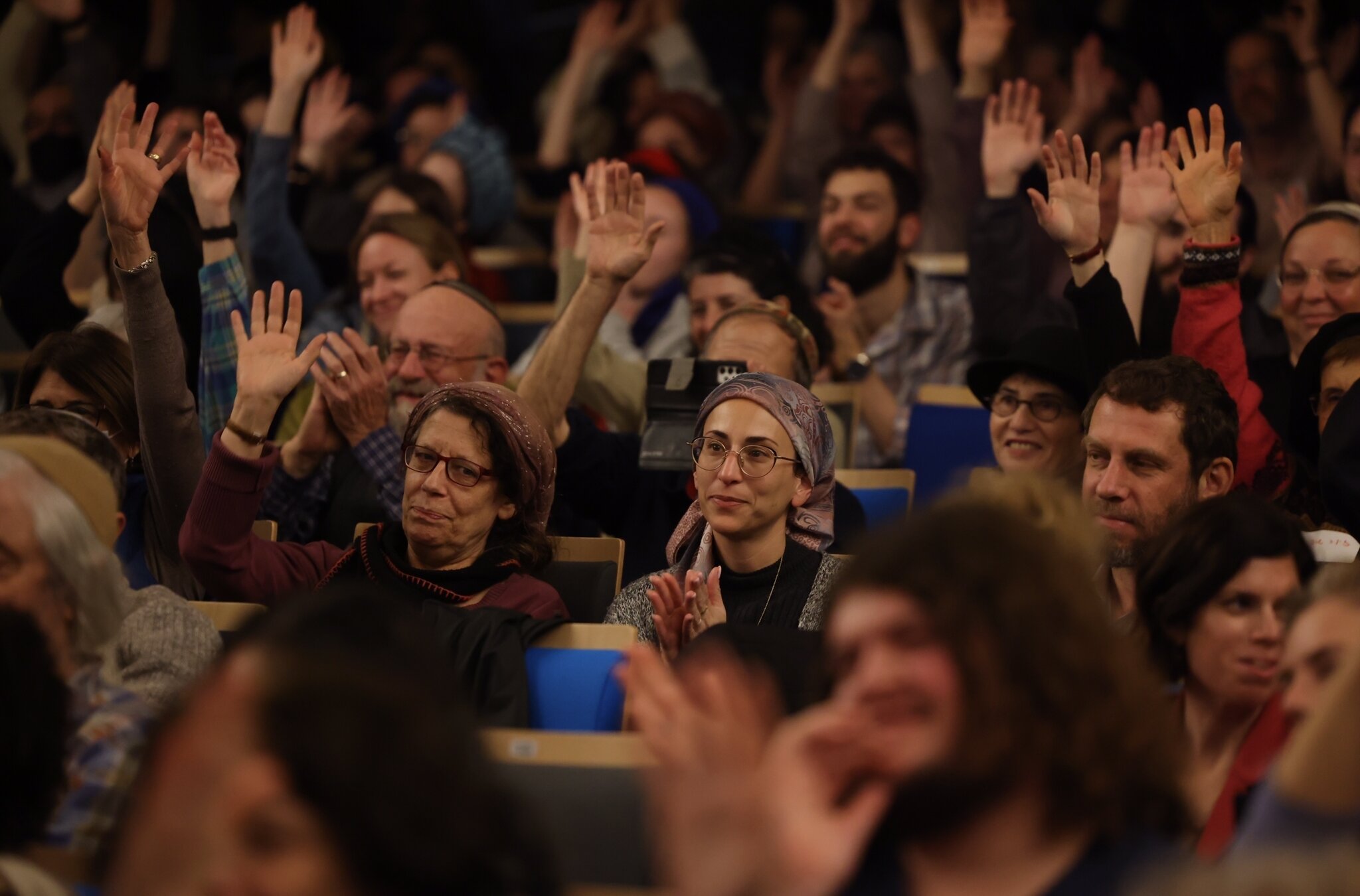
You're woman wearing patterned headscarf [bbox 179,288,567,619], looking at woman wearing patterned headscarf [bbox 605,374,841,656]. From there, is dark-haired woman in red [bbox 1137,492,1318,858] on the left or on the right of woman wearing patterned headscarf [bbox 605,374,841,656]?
right

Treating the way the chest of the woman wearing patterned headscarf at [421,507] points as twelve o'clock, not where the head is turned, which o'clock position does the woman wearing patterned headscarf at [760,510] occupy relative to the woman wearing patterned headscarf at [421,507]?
the woman wearing patterned headscarf at [760,510] is roughly at 8 o'clock from the woman wearing patterned headscarf at [421,507].

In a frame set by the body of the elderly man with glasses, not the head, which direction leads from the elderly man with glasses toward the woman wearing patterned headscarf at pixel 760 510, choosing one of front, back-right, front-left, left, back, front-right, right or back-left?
left

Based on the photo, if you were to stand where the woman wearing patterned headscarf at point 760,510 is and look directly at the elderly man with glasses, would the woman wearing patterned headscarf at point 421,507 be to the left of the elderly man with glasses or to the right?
left

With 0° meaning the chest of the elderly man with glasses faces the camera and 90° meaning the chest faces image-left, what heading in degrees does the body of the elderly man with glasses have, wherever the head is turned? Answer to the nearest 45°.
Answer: approximately 45°

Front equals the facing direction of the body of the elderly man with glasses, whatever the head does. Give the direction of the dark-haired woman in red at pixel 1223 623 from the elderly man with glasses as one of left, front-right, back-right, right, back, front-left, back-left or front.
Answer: left

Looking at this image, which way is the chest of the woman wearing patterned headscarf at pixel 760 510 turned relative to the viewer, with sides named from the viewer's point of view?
facing the viewer and to the left of the viewer

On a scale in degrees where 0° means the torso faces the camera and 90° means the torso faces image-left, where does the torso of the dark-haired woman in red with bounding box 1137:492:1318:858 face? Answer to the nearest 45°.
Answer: approximately 315°

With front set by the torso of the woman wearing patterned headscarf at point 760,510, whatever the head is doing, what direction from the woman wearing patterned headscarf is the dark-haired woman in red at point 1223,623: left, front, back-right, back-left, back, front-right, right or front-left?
left
